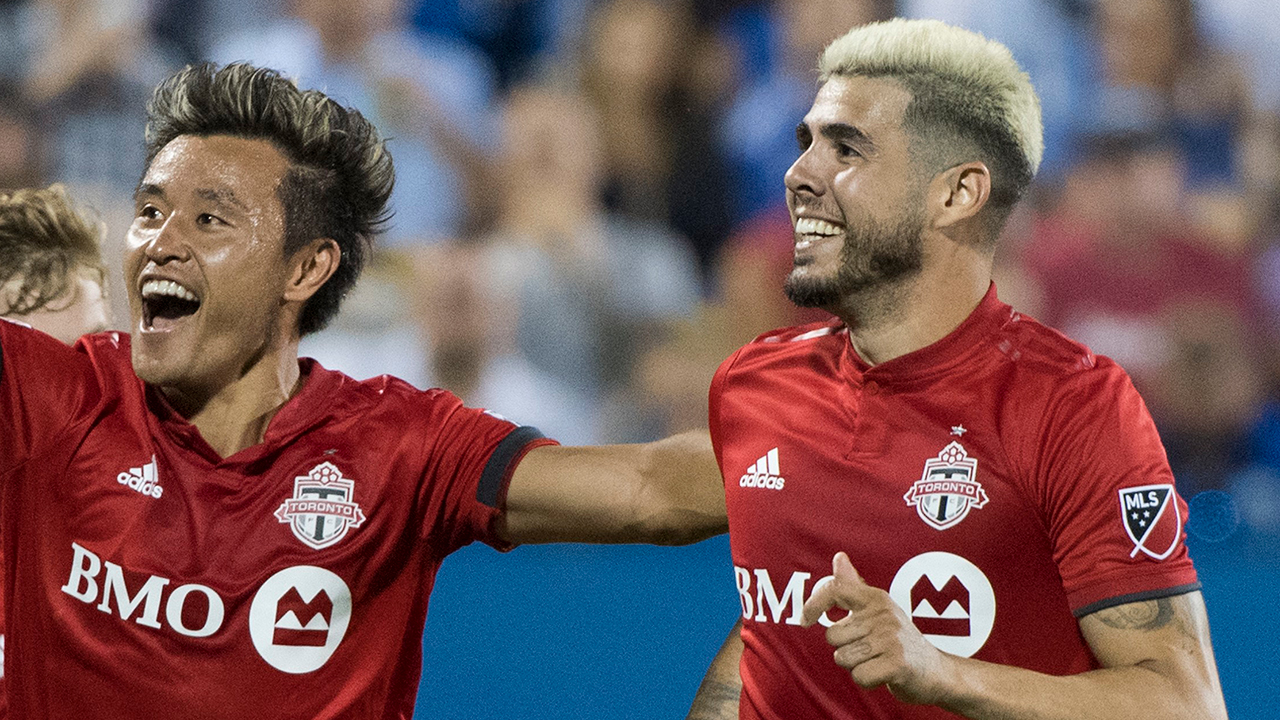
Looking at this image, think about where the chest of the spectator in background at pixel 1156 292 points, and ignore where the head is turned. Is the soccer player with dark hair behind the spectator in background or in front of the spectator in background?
in front

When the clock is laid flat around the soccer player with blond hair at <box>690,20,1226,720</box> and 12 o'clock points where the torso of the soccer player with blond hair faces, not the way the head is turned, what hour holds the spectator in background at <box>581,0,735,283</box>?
The spectator in background is roughly at 4 o'clock from the soccer player with blond hair.

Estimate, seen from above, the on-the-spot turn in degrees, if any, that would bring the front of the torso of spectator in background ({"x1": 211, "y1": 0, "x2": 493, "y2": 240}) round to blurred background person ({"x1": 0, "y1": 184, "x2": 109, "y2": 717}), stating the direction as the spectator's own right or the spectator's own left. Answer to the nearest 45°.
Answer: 0° — they already face them

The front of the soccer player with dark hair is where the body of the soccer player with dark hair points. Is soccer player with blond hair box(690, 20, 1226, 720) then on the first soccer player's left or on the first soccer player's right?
on the first soccer player's left

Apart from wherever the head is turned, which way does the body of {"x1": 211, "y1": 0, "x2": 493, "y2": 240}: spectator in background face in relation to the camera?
toward the camera

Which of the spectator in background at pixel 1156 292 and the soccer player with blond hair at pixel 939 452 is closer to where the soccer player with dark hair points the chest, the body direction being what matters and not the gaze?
the soccer player with blond hair

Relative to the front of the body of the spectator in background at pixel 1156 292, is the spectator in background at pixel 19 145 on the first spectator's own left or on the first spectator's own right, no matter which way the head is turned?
on the first spectator's own right

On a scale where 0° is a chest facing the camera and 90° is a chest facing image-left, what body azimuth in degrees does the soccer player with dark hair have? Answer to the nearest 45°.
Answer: approximately 0°

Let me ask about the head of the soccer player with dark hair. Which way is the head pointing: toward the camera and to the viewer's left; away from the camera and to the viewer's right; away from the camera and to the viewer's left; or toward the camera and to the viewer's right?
toward the camera and to the viewer's left

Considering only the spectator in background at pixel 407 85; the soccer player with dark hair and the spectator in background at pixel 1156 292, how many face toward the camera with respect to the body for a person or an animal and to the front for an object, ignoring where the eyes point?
3

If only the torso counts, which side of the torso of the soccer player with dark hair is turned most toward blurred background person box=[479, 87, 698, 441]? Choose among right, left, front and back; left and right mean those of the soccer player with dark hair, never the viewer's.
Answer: back

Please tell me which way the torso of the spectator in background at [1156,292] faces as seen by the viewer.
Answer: toward the camera
